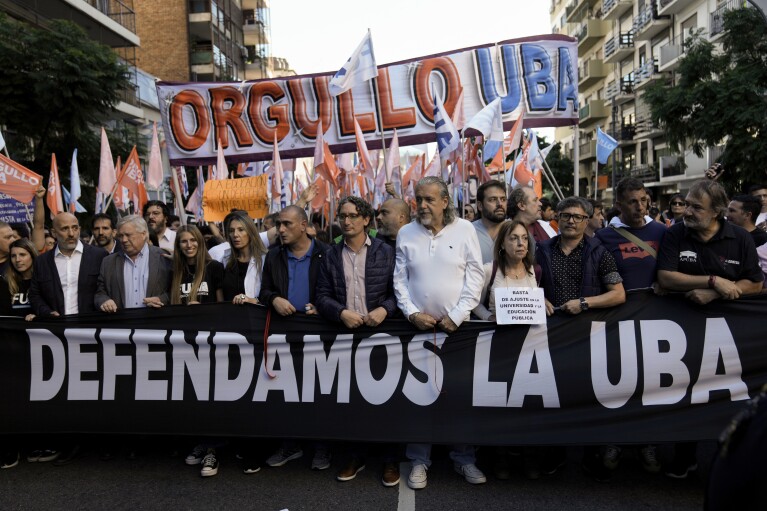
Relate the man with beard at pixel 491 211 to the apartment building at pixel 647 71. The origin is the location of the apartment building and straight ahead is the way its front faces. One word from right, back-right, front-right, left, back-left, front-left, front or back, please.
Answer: front-left

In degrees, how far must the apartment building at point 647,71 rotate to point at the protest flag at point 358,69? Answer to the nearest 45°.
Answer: approximately 45° to its left

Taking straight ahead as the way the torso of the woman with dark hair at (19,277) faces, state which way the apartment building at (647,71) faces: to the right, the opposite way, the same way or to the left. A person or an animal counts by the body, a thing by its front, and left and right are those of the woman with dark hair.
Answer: to the right

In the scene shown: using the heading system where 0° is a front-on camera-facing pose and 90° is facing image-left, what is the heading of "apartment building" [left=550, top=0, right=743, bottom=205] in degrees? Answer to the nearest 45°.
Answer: approximately 45°

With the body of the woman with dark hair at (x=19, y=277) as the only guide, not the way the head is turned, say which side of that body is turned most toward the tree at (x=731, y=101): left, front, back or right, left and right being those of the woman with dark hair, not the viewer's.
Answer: left

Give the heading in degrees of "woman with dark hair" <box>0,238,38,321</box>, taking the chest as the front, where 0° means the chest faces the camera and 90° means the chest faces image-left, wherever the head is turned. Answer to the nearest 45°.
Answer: approximately 0°

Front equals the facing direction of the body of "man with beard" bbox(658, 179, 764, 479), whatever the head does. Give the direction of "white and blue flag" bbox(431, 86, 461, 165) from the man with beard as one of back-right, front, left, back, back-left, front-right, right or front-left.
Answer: back-right

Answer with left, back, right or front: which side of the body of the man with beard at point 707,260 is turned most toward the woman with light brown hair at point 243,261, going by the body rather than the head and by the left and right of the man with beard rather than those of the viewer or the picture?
right

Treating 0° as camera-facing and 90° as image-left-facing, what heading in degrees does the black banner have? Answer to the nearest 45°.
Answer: approximately 0°
